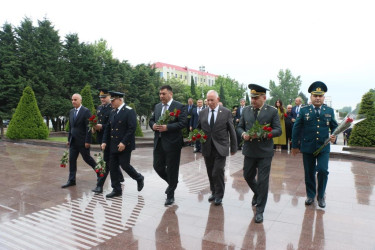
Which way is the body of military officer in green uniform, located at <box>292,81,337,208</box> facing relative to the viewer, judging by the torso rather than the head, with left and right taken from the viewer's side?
facing the viewer

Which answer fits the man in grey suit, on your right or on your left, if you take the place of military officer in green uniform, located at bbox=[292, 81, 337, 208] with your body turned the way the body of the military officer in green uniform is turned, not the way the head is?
on your right

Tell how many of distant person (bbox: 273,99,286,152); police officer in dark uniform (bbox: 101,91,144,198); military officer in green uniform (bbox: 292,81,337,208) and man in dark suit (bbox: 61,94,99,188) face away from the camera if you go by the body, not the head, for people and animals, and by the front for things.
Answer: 0

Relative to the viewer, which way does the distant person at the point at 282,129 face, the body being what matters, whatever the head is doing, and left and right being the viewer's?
facing the viewer and to the left of the viewer

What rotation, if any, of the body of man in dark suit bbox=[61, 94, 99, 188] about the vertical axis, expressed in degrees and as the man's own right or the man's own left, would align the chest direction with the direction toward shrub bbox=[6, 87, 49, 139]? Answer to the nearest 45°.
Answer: approximately 135° to the man's own right

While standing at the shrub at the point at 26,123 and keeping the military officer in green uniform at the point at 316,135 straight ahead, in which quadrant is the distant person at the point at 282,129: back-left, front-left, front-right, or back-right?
front-left

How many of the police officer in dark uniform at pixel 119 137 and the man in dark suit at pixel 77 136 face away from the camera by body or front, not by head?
0

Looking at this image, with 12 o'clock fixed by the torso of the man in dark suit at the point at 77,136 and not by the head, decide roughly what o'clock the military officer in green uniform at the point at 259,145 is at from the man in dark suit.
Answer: The military officer in green uniform is roughly at 9 o'clock from the man in dark suit.

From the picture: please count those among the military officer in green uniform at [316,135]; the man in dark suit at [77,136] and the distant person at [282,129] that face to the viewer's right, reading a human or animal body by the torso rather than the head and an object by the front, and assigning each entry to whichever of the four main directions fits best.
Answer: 0

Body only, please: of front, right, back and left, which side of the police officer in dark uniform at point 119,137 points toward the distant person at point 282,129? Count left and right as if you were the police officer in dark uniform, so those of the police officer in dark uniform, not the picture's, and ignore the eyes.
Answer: back

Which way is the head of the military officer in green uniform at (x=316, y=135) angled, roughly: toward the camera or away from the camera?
toward the camera

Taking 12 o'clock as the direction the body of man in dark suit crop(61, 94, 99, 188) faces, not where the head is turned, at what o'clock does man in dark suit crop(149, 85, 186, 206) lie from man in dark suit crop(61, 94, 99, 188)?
man in dark suit crop(149, 85, 186, 206) is roughly at 9 o'clock from man in dark suit crop(61, 94, 99, 188).

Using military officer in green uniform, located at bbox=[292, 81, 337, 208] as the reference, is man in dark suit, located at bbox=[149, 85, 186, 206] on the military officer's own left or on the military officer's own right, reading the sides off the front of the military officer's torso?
on the military officer's own right

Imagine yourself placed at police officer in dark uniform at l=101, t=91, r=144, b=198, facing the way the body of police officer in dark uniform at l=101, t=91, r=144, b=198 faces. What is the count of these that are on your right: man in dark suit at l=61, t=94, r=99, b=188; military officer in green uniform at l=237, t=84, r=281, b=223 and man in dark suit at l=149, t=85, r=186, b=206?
1
